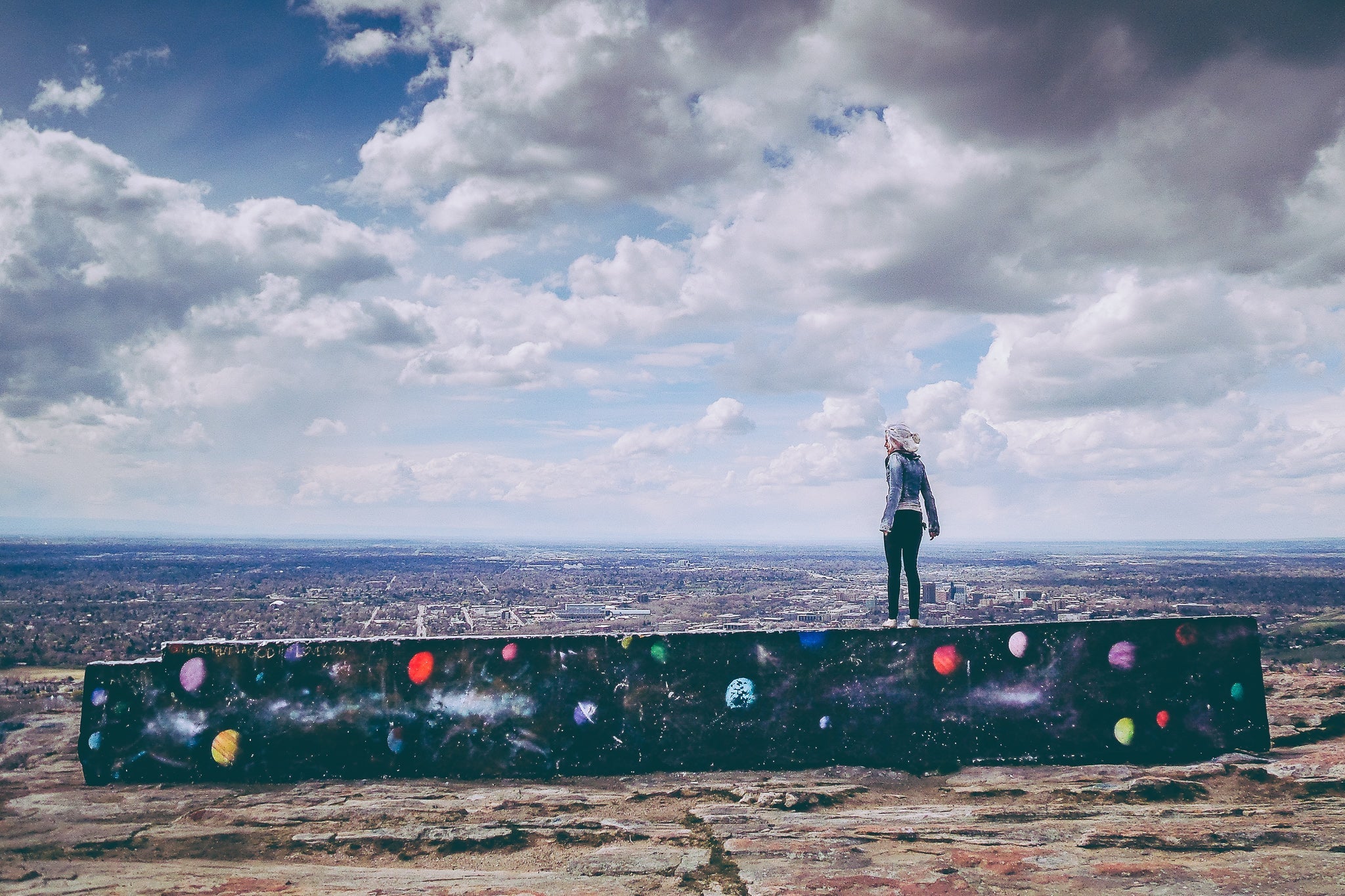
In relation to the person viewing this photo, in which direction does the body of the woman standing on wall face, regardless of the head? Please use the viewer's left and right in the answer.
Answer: facing away from the viewer and to the left of the viewer

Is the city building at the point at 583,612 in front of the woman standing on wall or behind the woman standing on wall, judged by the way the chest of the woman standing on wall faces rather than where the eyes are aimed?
in front

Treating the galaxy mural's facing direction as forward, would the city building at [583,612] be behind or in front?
behind

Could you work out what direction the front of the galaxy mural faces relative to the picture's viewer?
facing the viewer
